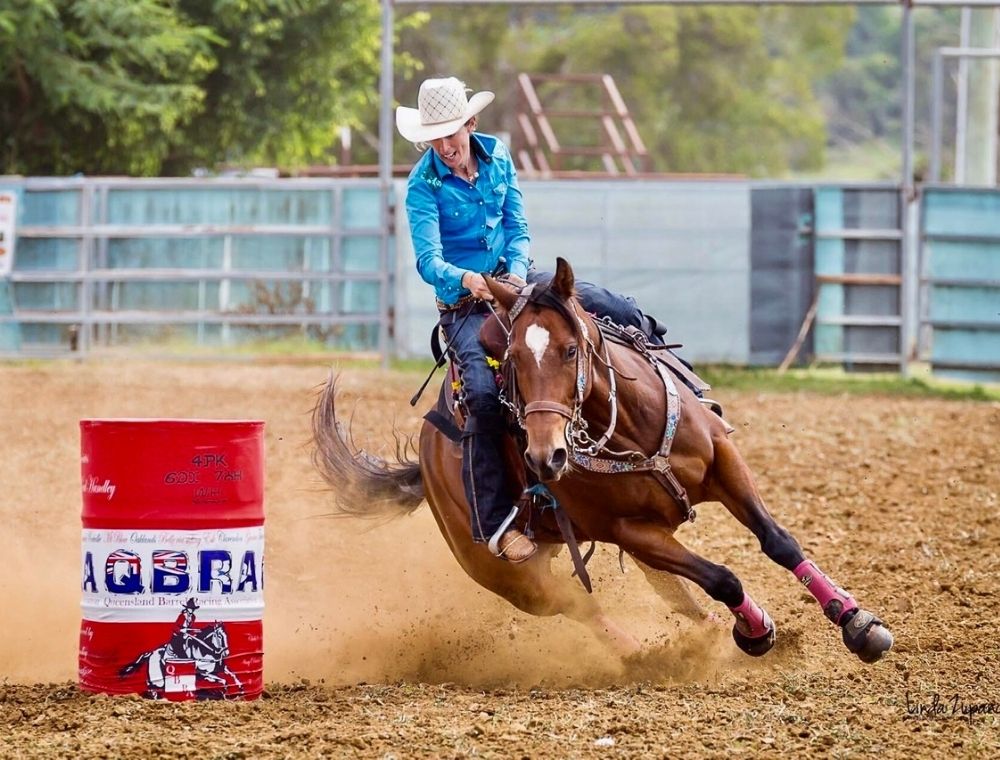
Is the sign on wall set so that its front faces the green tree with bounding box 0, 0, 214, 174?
no

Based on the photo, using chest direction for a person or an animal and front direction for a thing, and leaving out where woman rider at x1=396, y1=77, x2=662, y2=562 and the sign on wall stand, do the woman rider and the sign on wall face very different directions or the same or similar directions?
same or similar directions

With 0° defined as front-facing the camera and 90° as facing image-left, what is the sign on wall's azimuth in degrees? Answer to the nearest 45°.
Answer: approximately 0°

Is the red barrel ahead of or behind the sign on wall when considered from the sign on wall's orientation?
ahead

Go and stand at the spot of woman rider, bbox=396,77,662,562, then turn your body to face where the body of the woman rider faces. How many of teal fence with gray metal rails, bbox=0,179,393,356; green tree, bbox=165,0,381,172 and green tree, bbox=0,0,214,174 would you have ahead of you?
0

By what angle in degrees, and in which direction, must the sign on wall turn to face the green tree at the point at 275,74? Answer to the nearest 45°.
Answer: approximately 135° to its left

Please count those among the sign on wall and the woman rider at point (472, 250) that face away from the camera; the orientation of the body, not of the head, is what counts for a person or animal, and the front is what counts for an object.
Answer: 0

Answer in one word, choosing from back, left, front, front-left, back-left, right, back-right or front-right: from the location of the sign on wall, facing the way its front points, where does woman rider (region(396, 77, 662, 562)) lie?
front

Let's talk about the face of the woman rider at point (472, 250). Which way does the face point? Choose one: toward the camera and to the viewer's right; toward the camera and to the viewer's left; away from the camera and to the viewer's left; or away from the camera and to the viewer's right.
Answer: toward the camera and to the viewer's left

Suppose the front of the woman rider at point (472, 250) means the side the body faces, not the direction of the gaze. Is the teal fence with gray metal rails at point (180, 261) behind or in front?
behind

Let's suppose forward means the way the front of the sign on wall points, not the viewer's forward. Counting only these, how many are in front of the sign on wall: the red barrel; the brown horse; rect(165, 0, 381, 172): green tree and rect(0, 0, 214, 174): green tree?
2

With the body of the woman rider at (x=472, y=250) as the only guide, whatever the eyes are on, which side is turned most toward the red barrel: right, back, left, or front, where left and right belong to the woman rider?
right

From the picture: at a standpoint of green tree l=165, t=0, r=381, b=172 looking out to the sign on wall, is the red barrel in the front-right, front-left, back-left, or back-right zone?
front-left
